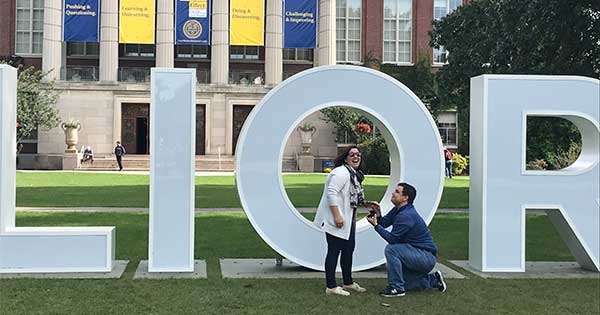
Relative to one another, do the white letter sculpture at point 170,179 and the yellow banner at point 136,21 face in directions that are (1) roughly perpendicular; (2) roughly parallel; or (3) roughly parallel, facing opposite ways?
roughly parallel

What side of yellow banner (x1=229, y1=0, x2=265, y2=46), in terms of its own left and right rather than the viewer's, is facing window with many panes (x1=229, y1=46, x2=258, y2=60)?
back

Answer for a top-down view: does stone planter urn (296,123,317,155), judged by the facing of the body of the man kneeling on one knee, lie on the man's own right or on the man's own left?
on the man's own right

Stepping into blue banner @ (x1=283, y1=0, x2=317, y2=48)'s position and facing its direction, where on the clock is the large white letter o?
The large white letter o is roughly at 12 o'clock from the blue banner.

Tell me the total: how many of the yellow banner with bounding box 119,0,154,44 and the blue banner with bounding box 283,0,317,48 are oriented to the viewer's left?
0

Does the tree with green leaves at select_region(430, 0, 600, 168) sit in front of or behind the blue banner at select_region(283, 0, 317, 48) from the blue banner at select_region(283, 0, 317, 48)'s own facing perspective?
in front

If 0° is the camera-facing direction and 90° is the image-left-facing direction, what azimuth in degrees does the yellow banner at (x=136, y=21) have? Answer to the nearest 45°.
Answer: approximately 0°

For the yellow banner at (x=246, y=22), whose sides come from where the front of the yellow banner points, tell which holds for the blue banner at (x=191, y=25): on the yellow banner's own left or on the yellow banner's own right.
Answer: on the yellow banner's own right

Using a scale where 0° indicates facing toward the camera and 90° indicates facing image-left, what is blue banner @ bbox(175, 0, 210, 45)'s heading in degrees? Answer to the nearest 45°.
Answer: approximately 0°

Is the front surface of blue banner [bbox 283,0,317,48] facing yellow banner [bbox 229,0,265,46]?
no

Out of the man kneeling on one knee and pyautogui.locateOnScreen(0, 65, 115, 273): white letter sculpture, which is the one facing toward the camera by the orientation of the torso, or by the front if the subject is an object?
the white letter sculpture

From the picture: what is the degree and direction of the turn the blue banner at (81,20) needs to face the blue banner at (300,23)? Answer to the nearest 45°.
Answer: approximately 90° to its left

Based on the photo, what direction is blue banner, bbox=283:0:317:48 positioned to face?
toward the camera

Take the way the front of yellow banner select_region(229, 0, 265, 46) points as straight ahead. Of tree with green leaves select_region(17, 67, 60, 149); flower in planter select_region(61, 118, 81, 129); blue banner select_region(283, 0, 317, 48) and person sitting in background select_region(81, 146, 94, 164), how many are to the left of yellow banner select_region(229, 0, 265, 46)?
1

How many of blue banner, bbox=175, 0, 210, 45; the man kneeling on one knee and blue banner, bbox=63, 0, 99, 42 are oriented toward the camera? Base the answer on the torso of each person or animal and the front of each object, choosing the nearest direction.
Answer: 2

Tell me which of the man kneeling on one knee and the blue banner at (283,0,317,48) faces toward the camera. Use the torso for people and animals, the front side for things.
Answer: the blue banner

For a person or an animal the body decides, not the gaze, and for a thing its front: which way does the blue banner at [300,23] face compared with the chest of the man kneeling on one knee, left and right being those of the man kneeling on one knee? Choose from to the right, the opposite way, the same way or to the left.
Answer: to the left

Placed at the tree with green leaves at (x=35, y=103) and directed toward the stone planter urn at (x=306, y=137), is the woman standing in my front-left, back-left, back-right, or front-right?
front-right

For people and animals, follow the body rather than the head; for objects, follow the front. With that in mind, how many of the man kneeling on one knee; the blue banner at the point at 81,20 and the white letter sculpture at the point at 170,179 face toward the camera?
2

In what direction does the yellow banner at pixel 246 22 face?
toward the camera
